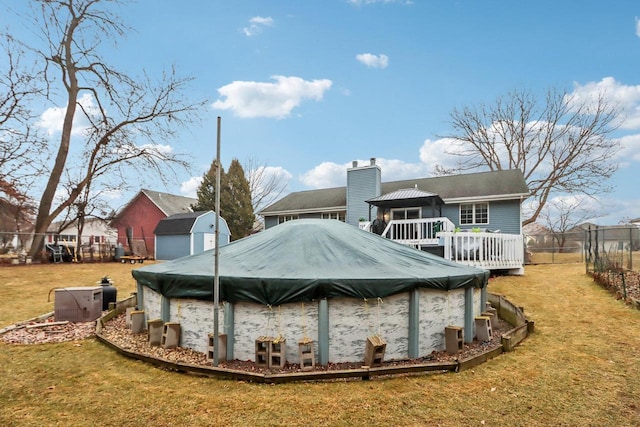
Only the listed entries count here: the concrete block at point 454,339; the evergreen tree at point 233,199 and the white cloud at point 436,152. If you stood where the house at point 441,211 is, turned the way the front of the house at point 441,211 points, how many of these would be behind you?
1

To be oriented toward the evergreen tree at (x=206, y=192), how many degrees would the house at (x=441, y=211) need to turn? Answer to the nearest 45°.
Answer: approximately 45° to its left

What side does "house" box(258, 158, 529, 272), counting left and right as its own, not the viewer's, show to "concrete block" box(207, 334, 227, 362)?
back

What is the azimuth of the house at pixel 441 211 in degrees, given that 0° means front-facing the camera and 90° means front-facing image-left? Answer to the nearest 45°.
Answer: approximately 180°

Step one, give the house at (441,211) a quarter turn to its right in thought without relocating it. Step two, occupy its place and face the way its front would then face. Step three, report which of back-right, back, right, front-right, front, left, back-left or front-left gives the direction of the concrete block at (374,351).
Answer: right

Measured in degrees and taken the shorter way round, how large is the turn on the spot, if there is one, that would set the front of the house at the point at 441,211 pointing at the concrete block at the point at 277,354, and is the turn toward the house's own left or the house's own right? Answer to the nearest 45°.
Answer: approximately 180°

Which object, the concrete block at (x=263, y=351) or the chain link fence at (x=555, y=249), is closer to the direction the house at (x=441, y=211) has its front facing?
the chain link fence

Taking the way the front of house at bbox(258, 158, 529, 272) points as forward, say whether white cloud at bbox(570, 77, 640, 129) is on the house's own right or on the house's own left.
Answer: on the house's own right

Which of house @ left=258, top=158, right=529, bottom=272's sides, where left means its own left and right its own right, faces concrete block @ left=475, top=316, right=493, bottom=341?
back

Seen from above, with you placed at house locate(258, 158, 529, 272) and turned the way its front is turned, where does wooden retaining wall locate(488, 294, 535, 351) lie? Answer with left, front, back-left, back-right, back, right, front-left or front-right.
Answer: back

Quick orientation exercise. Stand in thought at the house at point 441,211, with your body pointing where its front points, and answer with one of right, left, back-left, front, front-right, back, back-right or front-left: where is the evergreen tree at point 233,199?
front-left

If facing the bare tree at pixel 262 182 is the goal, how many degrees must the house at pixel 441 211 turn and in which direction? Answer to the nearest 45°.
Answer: approximately 45° to its left

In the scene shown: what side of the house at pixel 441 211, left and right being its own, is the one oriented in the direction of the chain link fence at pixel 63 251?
left

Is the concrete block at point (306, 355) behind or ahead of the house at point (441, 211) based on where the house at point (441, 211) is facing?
behind
